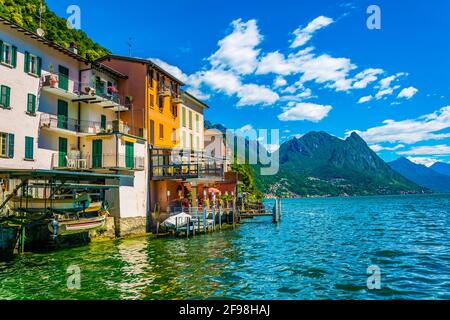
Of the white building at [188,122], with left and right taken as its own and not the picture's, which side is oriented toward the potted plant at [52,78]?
right

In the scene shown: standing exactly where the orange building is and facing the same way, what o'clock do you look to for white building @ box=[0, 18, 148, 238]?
The white building is roughly at 3 o'clock from the orange building.

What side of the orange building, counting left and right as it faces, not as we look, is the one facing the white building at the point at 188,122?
left

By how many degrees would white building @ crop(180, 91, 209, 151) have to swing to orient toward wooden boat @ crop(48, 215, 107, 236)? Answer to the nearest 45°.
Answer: approximately 45° to its right

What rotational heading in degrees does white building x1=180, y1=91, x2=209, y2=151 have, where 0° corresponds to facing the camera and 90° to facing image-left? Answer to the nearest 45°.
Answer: approximately 315°

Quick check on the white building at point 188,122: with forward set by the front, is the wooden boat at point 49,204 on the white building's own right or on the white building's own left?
on the white building's own right

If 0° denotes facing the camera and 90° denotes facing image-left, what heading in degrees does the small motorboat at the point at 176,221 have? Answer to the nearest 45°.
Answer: approximately 45°

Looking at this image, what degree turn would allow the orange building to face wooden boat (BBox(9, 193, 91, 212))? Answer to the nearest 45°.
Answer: approximately 90° to its right
